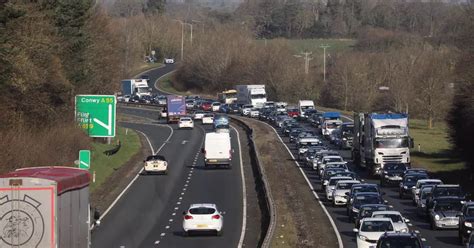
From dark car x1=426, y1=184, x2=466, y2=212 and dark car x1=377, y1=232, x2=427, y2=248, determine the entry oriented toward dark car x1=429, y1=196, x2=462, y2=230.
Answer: dark car x1=426, y1=184, x2=466, y2=212

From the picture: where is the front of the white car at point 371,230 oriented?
toward the camera

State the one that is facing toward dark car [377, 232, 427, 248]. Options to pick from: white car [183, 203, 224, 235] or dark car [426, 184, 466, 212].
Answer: dark car [426, 184, 466, 212]

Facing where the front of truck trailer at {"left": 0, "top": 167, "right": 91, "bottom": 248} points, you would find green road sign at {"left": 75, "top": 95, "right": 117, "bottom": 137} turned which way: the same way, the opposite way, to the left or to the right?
the opposite way

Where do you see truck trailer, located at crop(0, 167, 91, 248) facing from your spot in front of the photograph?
facing away from the viewer

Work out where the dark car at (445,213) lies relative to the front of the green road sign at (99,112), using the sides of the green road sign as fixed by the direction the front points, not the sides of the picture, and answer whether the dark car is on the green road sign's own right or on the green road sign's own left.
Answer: on the green road sign's own left

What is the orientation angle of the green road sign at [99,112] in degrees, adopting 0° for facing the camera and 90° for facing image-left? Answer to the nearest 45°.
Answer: approximately 0°

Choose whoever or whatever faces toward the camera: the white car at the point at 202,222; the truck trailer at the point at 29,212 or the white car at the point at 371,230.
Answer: the white car at the point at 371,230

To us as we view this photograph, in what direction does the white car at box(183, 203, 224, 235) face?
facing away from the viewer

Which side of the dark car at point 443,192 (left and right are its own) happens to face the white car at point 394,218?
front

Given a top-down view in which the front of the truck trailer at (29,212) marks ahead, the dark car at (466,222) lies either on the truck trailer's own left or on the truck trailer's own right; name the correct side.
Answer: on the truck trailer's own right

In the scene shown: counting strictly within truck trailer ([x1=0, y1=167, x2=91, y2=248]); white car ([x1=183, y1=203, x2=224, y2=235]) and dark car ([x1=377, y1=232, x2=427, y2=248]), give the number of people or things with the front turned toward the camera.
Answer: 1

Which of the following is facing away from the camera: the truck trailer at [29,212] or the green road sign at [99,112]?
the truck trailer

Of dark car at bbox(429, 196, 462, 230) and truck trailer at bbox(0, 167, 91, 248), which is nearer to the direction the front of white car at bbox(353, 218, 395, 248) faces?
the truck trailer

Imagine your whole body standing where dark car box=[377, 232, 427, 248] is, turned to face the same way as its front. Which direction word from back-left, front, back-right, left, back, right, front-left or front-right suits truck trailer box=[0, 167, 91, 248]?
front-right

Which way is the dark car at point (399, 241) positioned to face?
toward the camera
